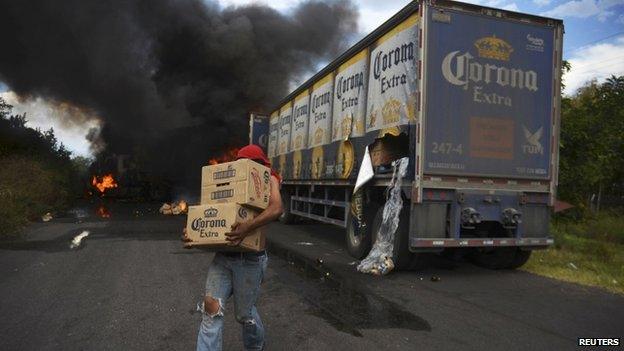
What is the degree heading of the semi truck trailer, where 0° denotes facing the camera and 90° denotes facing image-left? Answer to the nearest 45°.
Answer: approximately 135°

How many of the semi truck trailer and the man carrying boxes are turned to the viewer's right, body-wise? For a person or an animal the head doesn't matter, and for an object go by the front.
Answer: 0

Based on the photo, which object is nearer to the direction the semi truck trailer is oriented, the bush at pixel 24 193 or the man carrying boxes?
the bush

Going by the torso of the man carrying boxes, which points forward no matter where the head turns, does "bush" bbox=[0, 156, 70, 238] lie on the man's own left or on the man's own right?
on the man's own right

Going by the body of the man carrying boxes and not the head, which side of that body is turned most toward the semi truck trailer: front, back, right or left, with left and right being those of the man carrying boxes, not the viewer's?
back

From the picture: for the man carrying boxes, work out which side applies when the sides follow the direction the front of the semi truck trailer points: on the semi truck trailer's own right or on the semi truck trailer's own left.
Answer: on the semi truck trailer's own left

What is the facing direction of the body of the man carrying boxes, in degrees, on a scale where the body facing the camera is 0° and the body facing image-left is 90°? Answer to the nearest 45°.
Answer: approximately 45°

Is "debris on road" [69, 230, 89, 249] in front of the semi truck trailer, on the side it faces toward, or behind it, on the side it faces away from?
in front
